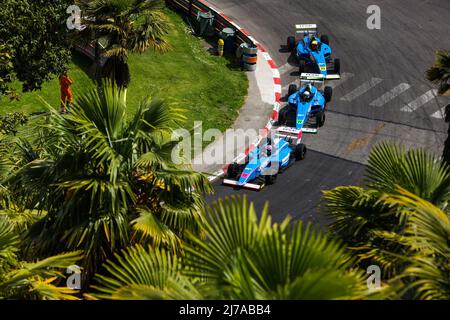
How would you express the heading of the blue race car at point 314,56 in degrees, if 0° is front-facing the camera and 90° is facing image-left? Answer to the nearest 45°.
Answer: approximately 0°

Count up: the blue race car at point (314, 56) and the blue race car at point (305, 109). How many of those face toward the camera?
2

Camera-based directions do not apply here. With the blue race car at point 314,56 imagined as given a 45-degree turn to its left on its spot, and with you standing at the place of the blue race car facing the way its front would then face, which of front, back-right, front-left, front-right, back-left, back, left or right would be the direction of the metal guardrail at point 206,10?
back

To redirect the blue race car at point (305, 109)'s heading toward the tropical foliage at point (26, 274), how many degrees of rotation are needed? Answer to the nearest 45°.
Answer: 0° — it already faces it

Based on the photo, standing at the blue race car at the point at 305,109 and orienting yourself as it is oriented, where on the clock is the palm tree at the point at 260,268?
The palm tree is roughly at 12 o'clock from the blue race car.
